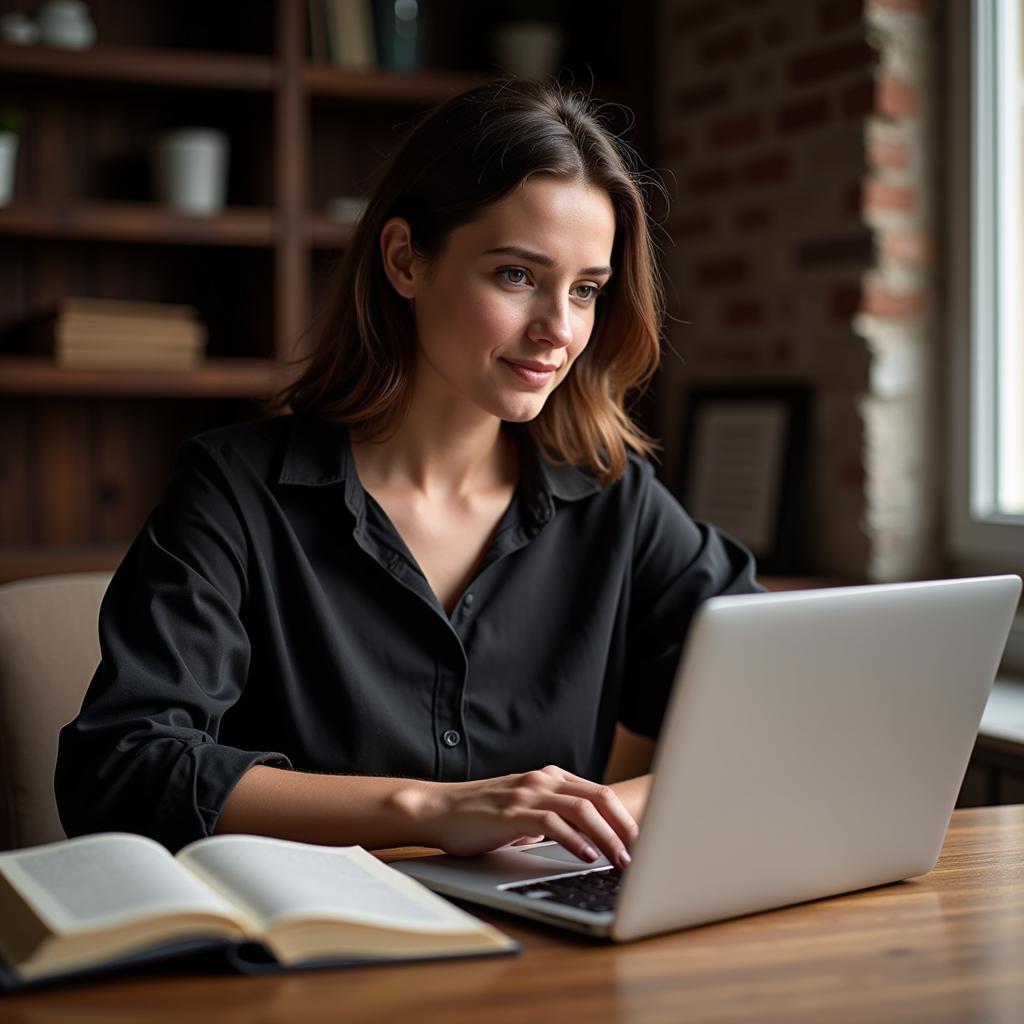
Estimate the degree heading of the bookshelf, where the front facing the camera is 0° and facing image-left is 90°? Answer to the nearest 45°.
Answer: approximately 0°

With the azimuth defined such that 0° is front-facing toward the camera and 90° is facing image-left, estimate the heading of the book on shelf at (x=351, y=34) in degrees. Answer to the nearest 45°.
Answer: approximately 0°

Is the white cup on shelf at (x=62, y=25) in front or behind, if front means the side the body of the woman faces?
behind

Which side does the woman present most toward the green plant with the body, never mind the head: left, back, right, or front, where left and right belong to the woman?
back

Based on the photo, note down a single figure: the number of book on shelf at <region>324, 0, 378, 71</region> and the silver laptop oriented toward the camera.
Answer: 1

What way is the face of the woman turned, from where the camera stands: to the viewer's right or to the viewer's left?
to the viewer's right

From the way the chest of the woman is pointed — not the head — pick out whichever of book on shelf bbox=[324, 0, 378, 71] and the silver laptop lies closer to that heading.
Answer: the silver laptop

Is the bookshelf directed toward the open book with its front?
yes

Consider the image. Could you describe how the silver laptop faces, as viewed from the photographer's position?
facing away from the viewer and to the left of the viewer
